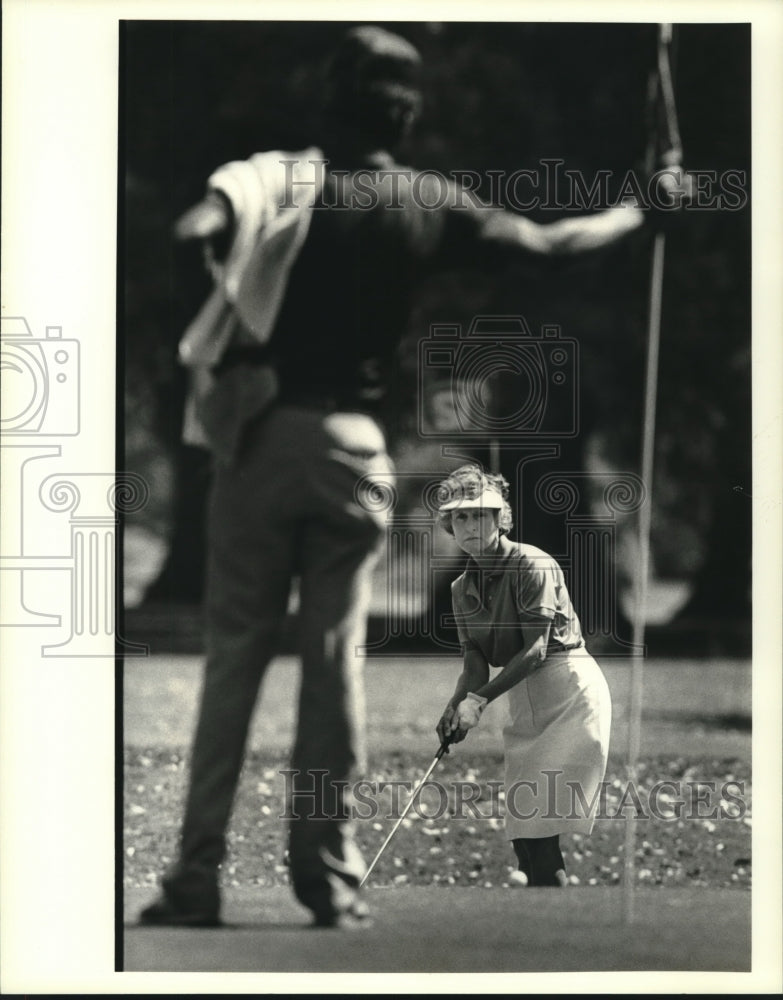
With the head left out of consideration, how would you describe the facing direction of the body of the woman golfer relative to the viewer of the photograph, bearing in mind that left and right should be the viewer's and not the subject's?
facing the viewer and to the left of the viewer
